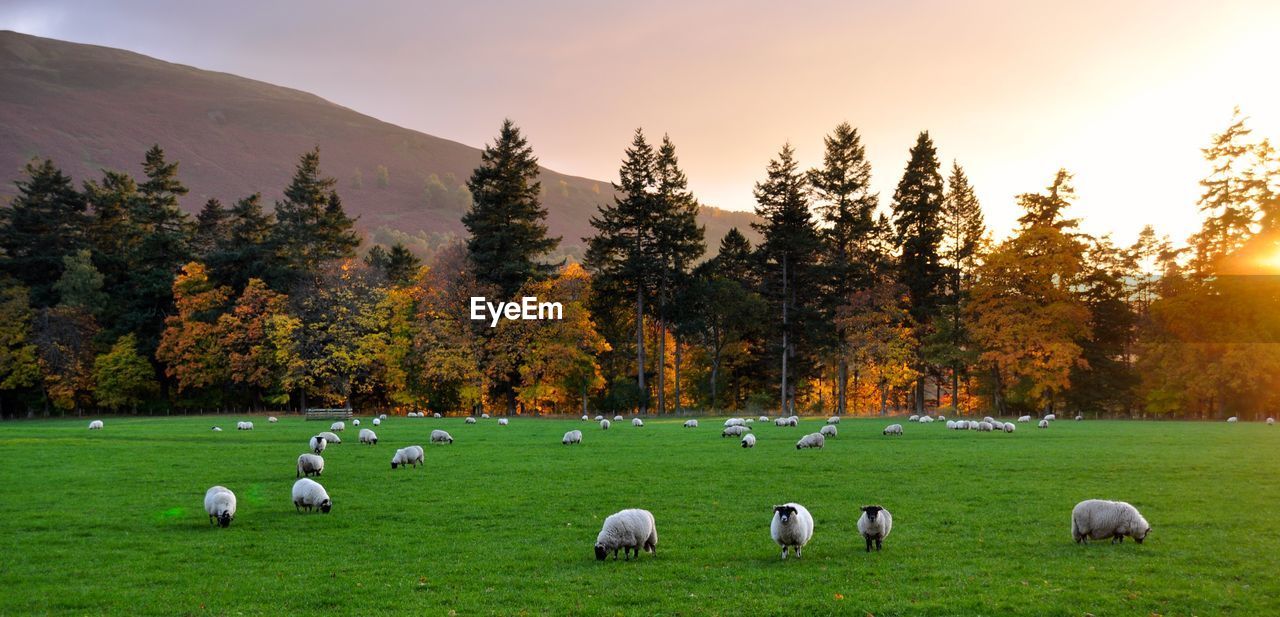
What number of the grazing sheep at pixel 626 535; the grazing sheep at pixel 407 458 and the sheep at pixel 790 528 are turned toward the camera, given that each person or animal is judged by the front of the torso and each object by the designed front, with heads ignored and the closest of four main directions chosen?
1

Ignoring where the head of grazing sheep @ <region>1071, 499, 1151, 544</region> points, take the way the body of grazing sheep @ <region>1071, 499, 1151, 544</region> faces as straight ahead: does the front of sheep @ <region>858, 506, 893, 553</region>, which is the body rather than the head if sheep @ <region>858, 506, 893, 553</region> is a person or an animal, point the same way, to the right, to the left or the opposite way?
to the right

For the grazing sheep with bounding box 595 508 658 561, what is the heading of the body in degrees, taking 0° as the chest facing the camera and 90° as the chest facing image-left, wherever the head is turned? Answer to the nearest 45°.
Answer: approximately 90°

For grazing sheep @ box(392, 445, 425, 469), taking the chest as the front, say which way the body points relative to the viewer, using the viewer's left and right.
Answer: facing to the left of the viewer

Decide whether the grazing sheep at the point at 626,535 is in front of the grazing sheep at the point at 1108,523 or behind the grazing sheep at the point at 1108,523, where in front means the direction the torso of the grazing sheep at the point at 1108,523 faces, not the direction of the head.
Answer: behind

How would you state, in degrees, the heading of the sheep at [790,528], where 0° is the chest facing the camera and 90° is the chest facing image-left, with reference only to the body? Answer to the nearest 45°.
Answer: approximately 0°

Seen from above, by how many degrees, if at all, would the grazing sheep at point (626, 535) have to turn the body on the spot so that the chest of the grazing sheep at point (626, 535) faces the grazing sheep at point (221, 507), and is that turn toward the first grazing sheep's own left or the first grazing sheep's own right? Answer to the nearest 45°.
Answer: approximately 45° to the first grazing sheep's own right

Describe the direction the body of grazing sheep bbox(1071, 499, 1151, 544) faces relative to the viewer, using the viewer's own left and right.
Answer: facing to the right of the viewer

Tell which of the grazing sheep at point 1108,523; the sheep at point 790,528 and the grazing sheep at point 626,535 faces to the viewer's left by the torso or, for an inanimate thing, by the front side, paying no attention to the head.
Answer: the grazing sheep at point 626,535
